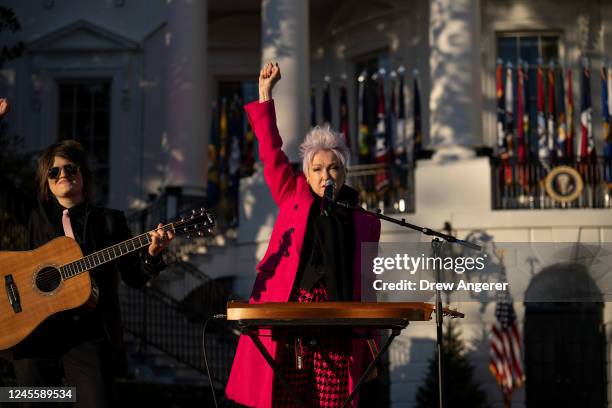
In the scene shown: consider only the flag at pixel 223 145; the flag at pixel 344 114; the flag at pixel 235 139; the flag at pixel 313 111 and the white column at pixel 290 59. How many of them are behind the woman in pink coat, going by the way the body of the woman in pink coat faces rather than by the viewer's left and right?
5

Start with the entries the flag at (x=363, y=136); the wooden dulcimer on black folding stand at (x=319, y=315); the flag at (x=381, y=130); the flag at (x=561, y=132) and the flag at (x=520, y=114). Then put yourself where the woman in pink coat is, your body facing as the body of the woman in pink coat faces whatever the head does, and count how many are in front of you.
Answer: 1

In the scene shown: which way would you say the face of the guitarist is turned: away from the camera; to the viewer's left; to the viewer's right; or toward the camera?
toward the camera

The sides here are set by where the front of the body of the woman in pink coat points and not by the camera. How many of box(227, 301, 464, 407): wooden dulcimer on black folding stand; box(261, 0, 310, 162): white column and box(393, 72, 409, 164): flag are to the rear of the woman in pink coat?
2

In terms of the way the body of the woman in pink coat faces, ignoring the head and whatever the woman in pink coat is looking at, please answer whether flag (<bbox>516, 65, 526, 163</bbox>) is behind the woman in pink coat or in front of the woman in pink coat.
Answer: behind

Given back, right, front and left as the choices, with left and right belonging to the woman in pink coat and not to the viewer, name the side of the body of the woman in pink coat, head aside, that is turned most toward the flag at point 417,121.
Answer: back

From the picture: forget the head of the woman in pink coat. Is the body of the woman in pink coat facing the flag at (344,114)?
no

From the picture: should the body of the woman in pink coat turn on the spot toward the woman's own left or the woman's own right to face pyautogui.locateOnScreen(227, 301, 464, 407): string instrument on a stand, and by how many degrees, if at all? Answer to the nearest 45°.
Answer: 0° — they already face it

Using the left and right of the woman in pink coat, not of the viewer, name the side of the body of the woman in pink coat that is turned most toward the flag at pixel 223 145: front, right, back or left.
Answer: back

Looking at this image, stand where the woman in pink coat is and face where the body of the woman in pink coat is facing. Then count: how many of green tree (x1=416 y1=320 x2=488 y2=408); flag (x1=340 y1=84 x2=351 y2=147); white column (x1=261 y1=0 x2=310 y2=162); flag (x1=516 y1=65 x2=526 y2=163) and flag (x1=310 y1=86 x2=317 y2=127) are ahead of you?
0

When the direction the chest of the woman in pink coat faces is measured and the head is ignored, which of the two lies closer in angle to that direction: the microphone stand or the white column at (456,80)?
the microphone stand

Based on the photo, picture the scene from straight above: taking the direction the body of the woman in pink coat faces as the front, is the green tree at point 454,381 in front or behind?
behind

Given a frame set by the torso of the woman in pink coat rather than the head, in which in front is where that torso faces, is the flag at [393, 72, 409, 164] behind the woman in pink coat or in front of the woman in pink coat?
behind

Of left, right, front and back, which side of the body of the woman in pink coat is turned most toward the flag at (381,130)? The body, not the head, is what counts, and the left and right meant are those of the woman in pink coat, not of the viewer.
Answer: back

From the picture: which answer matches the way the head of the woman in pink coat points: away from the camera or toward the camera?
toward the camera

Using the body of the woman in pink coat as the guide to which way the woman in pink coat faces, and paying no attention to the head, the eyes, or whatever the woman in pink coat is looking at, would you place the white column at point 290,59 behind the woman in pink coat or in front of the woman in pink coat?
behind

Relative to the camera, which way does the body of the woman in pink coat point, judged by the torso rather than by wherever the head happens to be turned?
toward the camera

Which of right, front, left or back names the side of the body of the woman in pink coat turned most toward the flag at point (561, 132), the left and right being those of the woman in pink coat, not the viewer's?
back

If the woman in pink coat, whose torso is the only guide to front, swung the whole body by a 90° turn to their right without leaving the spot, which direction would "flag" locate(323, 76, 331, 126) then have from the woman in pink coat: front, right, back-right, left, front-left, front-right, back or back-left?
right

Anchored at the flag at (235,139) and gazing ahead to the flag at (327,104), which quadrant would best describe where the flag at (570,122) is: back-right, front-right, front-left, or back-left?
front-right

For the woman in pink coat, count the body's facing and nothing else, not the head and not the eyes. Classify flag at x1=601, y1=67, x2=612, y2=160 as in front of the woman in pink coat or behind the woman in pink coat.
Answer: behind

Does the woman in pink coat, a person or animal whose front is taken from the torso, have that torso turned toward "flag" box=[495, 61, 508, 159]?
no
